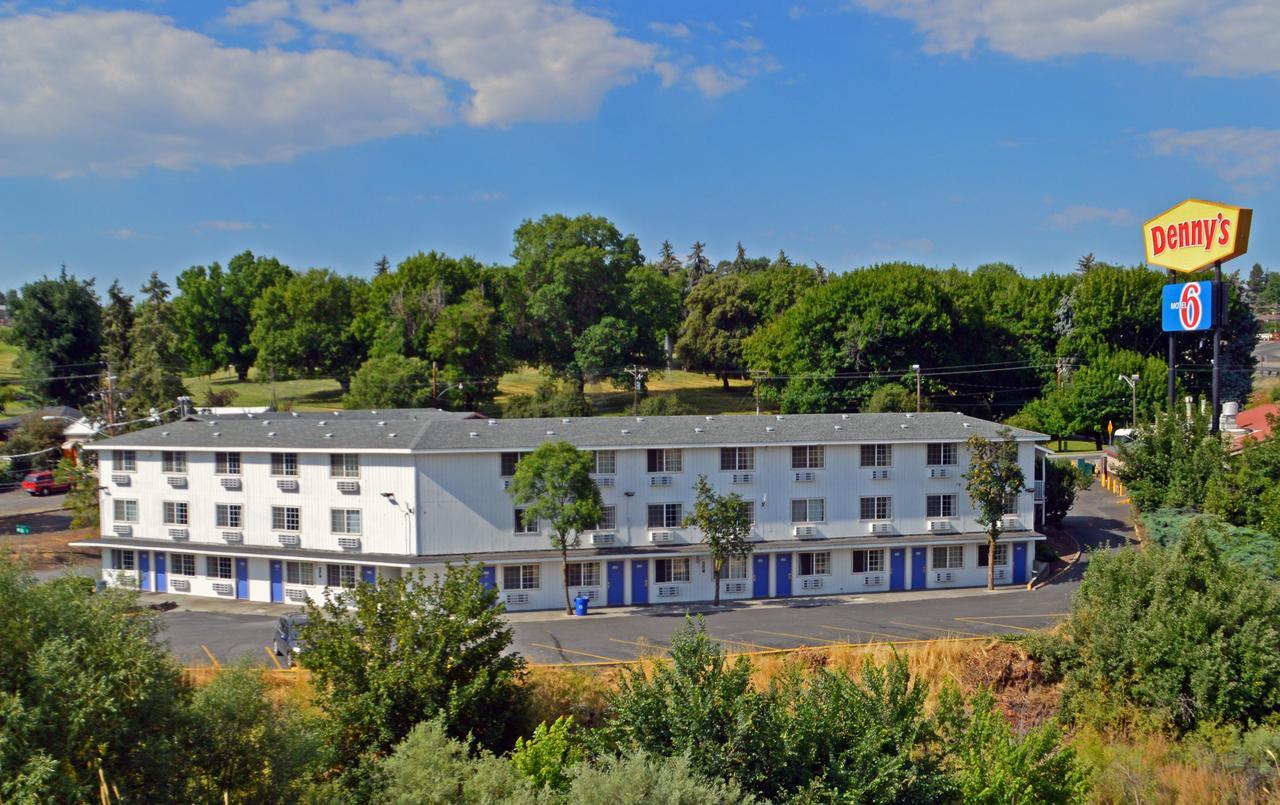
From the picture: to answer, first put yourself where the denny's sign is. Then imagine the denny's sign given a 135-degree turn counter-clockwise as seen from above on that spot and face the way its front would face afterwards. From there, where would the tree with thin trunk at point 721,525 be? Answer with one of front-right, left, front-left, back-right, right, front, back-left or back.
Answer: back-right

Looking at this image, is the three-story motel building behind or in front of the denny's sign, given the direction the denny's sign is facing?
in front

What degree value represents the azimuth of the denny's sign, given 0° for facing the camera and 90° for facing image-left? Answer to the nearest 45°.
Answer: approximately 45°

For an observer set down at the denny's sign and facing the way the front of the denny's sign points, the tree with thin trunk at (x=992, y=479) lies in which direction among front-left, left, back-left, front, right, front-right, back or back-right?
front
